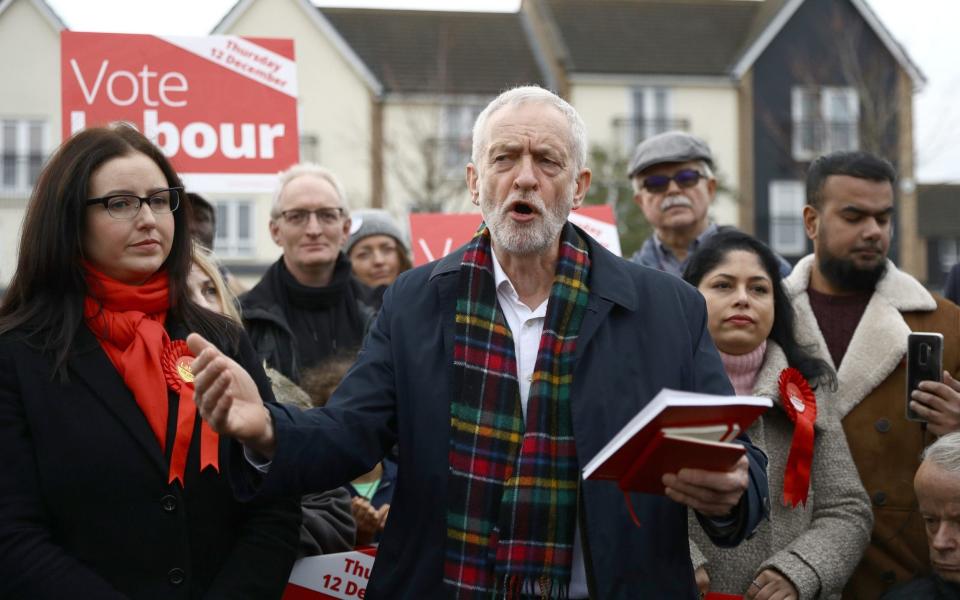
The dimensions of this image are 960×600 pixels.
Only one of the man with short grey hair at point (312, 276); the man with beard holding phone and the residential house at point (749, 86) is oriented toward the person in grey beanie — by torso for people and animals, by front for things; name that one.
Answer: the residential house

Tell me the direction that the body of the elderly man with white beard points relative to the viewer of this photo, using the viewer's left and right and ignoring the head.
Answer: facing the viewer

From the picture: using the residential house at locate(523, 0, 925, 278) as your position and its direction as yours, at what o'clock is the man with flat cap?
The man with flat cap is roughly at 12 o'clock from the residential house.

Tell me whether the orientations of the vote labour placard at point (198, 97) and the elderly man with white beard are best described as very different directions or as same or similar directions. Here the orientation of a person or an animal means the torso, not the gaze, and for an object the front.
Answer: same or similar directions

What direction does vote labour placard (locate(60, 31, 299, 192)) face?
toward the camera

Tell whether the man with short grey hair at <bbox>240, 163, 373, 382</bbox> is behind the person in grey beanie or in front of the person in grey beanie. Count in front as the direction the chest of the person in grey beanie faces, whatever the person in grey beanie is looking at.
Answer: in front

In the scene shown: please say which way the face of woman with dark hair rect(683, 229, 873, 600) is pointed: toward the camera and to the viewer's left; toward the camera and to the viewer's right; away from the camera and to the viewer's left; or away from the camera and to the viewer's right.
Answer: toward the camera and to the viewer's left

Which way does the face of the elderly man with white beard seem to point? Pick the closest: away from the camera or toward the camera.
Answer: toward the camera

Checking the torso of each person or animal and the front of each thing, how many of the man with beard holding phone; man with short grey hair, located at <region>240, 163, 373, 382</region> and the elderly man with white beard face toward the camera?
3

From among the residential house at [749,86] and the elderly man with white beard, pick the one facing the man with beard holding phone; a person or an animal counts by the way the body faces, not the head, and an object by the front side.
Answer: the residential house

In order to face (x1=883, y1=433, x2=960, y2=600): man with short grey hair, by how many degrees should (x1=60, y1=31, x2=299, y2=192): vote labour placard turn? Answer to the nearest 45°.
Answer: approximately 45° to its left

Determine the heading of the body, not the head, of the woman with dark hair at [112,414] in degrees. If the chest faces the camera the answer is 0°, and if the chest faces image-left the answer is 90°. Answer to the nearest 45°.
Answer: approximately 315°

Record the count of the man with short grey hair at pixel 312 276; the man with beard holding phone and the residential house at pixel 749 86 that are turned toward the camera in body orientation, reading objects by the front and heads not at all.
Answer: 3

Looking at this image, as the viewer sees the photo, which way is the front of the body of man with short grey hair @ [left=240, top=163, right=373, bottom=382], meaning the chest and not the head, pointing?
toward the camera

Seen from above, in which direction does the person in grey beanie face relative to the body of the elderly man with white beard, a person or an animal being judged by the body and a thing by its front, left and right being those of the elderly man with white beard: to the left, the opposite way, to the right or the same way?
the same way

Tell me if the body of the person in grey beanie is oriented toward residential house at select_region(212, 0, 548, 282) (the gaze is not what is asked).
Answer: no

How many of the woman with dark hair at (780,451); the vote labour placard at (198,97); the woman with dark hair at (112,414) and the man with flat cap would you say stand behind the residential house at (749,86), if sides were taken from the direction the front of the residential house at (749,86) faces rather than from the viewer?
0
